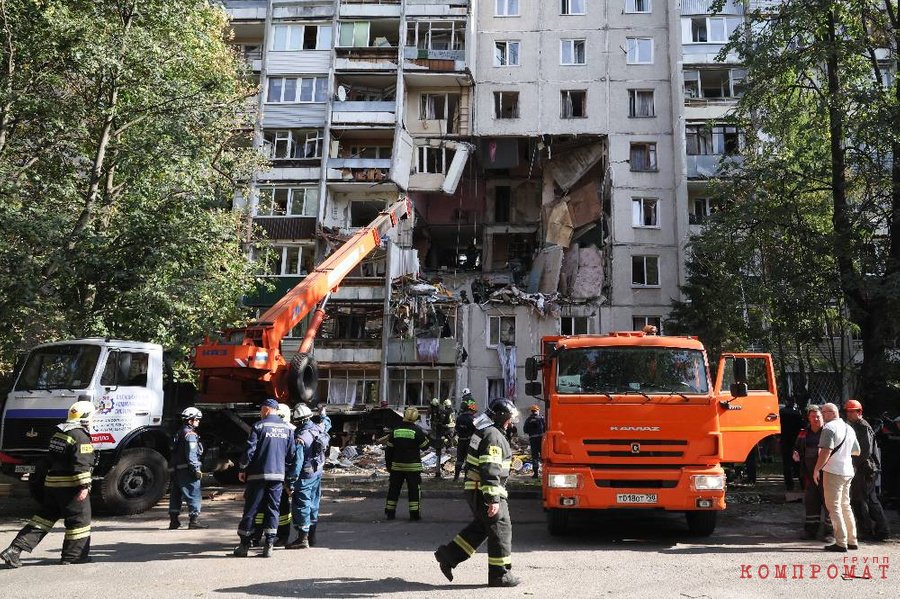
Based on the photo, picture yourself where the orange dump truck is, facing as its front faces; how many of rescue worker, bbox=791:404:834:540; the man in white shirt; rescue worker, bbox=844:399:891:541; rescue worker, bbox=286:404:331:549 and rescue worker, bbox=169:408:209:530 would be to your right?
2

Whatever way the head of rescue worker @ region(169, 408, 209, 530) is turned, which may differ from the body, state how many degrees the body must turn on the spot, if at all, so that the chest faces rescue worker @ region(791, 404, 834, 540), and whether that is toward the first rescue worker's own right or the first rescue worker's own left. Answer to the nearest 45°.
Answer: approximately 45° to the first rescue worker's own right

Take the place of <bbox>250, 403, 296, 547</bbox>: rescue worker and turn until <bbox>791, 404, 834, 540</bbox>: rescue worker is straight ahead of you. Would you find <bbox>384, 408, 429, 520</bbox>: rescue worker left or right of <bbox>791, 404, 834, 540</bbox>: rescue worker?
left

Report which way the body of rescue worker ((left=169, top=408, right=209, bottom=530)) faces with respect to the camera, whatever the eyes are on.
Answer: to the viewer's right

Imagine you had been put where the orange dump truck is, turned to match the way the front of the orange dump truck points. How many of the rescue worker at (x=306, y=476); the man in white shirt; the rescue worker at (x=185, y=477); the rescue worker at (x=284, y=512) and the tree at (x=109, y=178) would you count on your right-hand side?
4

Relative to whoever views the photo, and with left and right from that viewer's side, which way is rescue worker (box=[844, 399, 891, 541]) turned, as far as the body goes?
facing to the left of the viewer

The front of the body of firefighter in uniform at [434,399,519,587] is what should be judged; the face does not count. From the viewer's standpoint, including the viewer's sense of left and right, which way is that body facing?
facing to the right of the viewer

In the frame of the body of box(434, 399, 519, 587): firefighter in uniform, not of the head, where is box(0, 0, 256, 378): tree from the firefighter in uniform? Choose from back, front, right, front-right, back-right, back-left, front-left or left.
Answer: back-left

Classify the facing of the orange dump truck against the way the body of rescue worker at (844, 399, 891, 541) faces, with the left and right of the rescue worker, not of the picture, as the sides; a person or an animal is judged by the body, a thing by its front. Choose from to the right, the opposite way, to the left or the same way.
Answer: to the left

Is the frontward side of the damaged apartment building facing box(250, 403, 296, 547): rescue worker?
yes
